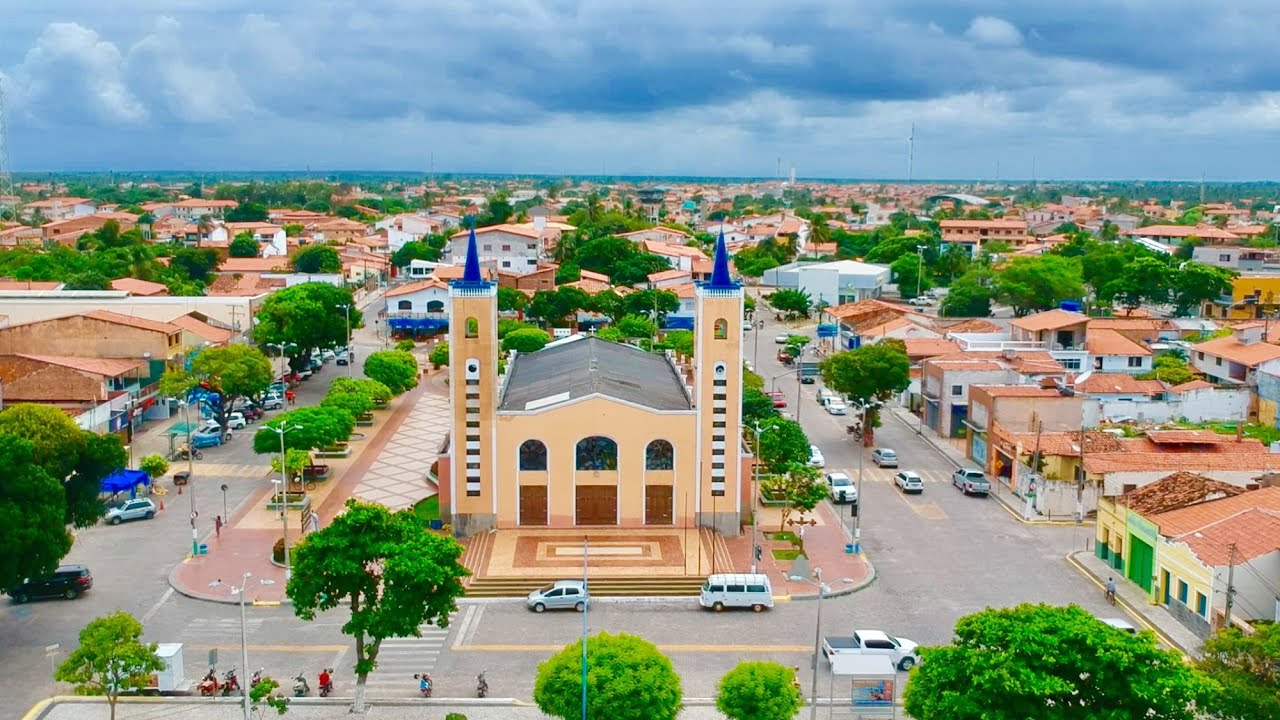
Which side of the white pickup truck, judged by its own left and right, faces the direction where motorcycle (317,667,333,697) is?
back

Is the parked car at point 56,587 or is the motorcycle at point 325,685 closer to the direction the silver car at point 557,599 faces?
the parked car

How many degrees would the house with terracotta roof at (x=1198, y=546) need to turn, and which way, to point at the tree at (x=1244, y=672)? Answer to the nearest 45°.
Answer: approximately 45° to its left

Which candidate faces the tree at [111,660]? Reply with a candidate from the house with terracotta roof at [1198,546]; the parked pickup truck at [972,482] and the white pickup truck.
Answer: the house with terracotta roof

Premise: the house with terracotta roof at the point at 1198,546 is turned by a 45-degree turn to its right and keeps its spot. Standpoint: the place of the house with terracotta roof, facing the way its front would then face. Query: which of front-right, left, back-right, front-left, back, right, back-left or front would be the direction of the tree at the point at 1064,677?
left

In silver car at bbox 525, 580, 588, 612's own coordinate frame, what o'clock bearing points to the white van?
The white van is roughly at 6 o'clock from the silver car.

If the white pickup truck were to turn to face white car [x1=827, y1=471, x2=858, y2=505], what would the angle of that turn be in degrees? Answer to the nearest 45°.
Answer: approximately 90° to its left

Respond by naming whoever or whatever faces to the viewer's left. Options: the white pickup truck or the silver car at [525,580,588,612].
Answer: the silver car

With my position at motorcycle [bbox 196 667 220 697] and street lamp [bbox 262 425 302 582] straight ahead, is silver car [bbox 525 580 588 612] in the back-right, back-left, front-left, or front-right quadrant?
front-right

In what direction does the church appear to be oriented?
toward the camera

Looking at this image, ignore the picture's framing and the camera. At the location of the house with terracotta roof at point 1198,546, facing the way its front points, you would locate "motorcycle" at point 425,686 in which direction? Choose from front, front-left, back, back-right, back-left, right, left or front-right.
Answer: front

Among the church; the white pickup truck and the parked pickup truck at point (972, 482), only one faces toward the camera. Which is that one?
the church

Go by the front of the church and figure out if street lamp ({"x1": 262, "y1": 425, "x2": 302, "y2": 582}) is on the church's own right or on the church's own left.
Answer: on the church's own right

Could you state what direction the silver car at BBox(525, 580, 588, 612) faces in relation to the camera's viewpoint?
facing to the left of the viewer
